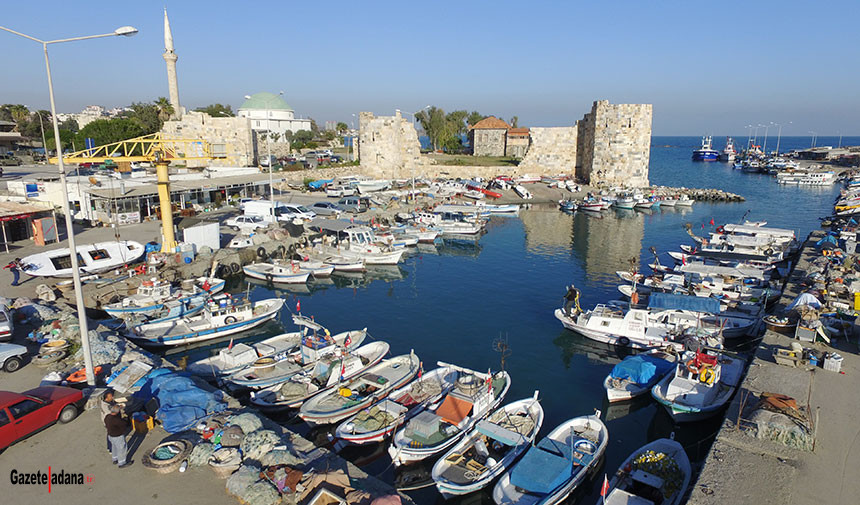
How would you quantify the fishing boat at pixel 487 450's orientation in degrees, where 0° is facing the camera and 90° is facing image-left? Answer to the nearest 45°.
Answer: approximately 225°

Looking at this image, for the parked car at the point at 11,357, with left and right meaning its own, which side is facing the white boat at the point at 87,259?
left

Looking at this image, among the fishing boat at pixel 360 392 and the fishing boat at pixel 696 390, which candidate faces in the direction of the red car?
the fishing boat at pixel 696 390

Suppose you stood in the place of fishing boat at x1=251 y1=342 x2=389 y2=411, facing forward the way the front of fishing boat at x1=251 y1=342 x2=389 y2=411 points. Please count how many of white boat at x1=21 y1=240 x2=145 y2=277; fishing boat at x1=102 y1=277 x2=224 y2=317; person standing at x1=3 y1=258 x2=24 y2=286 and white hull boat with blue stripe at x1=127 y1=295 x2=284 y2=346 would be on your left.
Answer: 4

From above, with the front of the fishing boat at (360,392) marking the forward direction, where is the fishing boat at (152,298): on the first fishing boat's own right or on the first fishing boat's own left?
on the first fishing boat's own left

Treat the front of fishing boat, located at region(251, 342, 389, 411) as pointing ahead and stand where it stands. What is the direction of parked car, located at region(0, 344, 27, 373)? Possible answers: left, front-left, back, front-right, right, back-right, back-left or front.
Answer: back-left

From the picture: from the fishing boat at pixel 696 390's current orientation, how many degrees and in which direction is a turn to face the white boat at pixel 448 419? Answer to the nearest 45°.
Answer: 0° — it already faces it

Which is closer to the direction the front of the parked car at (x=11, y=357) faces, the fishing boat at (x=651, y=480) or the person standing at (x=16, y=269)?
the fishing boat

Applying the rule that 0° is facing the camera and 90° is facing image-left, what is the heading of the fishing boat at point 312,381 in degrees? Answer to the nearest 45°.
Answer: approximately 225°

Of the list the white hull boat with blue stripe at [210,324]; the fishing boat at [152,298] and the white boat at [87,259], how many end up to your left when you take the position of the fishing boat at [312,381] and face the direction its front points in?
3
